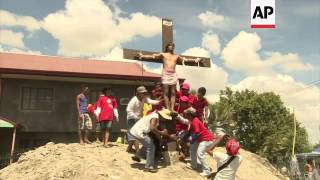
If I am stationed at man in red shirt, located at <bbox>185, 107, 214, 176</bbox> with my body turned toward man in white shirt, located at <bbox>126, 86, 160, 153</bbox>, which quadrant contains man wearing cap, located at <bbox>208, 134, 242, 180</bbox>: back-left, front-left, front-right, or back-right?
back-left

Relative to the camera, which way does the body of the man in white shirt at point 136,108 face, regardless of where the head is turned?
to the viewer's right

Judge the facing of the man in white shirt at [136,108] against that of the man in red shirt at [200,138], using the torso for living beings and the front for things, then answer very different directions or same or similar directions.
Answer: very different directions

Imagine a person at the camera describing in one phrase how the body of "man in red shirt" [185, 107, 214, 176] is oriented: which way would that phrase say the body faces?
to the viewer's left

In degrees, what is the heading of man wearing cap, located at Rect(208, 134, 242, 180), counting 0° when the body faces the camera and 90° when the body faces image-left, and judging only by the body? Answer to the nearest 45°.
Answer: approximately 135°

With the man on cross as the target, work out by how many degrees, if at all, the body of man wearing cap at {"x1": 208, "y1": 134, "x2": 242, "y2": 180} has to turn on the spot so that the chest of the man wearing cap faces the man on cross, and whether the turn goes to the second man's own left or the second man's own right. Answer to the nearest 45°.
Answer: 0° — they already face them

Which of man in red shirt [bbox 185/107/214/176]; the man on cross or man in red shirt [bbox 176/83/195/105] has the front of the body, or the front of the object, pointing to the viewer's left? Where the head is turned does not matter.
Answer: man in red shirt [bbox 185/107/214/176]
